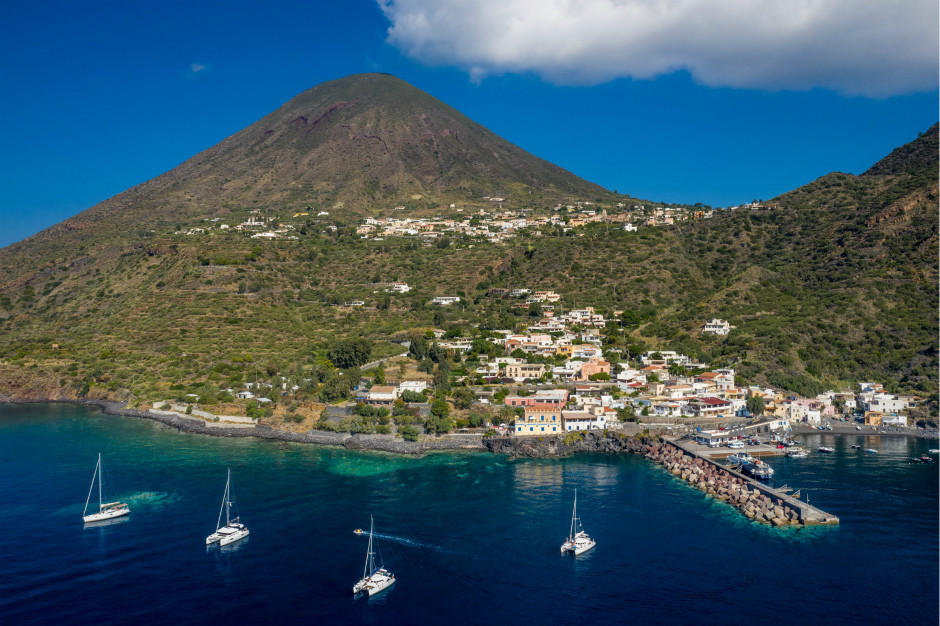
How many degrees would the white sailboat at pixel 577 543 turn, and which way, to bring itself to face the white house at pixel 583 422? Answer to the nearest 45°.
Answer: approximately 135° to its right

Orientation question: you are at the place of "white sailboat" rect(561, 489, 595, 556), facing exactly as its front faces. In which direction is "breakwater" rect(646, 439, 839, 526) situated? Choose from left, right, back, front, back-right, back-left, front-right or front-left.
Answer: back

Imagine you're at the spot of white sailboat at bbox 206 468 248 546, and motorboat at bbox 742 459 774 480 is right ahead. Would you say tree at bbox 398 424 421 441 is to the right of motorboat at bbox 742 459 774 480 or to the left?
left

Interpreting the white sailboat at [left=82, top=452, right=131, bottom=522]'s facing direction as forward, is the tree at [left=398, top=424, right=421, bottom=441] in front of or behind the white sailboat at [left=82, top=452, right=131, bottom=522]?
behind

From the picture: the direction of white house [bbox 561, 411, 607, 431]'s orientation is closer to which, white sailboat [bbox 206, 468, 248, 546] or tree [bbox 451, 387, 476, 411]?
the white sailboat

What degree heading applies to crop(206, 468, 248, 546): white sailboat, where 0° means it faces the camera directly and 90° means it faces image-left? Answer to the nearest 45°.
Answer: approximately 45°

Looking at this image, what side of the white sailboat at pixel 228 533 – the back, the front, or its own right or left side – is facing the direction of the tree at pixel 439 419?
back

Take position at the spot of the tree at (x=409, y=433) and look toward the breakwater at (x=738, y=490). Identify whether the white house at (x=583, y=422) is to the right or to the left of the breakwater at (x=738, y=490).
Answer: left

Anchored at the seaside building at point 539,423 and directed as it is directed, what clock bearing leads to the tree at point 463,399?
The tree is roughly at 4 o'clock from the seaside building.

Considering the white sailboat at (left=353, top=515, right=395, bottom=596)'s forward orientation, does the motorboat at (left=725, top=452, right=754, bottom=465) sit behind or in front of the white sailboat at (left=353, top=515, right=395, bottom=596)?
behind

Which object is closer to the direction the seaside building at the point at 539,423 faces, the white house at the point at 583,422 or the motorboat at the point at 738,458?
the motorboat

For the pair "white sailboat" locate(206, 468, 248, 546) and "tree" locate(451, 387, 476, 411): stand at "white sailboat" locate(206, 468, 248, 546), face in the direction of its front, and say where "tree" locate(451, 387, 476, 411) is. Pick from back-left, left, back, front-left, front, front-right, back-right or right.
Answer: back
